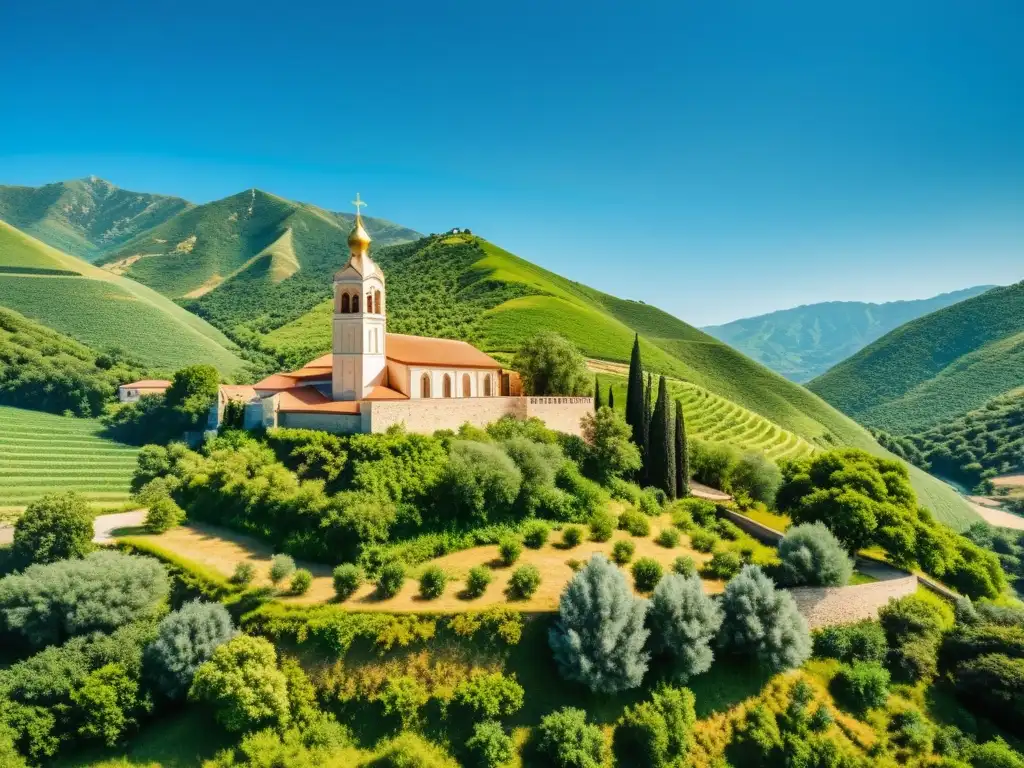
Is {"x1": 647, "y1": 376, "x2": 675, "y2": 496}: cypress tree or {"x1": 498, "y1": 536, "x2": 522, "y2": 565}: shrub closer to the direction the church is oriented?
the shrub

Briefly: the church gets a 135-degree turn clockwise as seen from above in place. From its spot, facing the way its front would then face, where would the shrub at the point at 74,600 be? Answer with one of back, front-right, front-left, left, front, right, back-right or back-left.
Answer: back-left

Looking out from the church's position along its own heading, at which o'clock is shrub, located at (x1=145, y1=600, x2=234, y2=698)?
The shrub is roughly at 11 o'clock from the church.

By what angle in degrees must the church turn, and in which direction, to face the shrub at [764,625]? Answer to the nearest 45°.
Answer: approximately 90° to its left

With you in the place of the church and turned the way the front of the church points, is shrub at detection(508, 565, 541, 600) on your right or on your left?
on your left

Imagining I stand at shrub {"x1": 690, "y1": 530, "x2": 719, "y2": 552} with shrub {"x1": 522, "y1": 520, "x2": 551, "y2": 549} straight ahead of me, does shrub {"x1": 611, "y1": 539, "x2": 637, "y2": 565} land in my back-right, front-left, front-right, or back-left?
front-left

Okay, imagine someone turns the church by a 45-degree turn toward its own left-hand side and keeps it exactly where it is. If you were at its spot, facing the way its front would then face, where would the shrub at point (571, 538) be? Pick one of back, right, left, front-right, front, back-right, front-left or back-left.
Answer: front-left

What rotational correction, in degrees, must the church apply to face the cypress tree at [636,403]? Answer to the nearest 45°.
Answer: approximately 135° to its left

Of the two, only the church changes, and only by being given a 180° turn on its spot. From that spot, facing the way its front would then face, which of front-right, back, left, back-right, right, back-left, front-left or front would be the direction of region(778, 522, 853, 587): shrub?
right

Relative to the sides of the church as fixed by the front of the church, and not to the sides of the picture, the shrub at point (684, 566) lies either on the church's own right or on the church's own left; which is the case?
on the church's own left

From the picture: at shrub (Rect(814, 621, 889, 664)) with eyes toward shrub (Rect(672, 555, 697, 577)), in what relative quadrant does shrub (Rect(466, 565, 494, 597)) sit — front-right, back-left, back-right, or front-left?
front-left

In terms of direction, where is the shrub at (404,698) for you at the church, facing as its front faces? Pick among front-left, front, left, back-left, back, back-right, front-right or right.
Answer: front-left

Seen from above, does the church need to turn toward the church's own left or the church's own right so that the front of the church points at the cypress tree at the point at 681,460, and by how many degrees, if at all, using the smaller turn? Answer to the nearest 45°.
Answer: approximately 135° to the church's own left

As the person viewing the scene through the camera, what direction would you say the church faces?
facing the viewer and to the left of the viewer

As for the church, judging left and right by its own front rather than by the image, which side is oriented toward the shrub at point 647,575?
left

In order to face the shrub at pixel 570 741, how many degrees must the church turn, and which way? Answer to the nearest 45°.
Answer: approximately 45° to its left

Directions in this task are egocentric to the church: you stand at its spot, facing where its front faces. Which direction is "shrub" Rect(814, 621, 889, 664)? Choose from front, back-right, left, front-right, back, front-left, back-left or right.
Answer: left

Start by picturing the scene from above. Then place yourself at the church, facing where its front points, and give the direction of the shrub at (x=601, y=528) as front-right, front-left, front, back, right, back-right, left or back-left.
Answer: left

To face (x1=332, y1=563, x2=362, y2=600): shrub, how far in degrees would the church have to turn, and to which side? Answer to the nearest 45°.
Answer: approximately 45° to its left

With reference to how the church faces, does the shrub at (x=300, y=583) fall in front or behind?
in front
